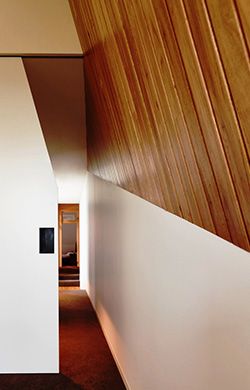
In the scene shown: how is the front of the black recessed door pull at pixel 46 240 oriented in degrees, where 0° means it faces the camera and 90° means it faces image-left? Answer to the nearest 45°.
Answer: approximately 0°
